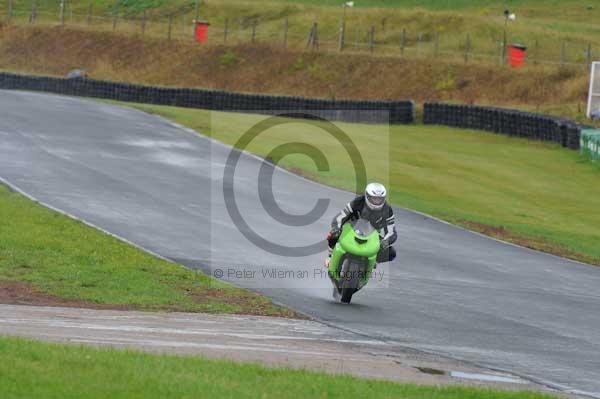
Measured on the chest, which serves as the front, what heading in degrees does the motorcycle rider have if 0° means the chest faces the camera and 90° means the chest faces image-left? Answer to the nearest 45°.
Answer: approximately 0°

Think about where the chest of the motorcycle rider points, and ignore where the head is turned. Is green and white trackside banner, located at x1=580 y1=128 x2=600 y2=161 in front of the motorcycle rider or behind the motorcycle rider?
behind

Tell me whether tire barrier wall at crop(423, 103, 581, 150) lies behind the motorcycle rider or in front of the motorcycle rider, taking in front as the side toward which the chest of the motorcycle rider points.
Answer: behind

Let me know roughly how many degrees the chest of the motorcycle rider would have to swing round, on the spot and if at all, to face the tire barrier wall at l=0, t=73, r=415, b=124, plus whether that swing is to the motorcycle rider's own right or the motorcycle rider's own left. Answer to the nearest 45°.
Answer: approximately 180°

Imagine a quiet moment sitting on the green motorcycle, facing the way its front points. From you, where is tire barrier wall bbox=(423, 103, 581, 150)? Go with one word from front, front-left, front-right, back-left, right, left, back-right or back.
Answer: back

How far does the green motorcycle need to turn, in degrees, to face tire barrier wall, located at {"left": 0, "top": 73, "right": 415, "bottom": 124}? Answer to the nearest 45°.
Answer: approximately 180°
